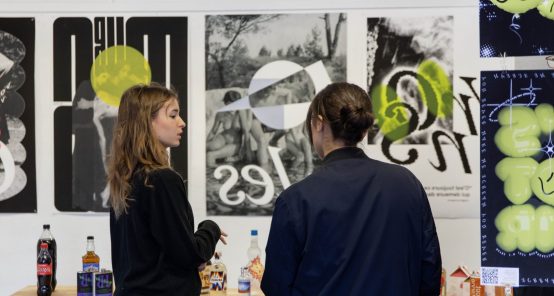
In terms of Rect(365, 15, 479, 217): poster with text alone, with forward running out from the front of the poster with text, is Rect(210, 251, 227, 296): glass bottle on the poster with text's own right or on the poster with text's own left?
on the poster with text's own right

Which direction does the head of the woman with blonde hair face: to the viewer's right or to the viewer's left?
to the viewer's right

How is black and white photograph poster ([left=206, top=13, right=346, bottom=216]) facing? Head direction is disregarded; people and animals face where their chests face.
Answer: toward the camera

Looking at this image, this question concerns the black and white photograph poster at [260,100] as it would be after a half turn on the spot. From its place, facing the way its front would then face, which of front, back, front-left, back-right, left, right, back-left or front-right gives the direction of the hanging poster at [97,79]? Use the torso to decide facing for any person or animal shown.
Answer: left

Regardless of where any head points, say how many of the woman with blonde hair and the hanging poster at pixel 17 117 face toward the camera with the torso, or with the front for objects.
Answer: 1

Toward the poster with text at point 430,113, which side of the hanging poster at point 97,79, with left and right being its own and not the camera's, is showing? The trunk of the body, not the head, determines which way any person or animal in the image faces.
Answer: left

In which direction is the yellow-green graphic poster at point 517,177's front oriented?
toward the camera

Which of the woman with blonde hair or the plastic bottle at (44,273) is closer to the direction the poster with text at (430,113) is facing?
the woman with blonde hair

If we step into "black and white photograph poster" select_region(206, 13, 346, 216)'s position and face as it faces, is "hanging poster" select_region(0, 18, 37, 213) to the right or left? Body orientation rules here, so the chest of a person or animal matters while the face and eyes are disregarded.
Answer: on its right

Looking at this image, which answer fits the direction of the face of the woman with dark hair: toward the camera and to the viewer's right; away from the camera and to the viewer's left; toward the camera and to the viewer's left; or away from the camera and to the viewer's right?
away from the camera and to the viewer's left

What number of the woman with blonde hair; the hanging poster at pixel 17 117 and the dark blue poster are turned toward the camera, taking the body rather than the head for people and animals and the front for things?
2

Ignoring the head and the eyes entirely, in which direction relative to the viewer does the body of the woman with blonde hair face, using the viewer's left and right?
facing away from the viewer and to the right of the viewer

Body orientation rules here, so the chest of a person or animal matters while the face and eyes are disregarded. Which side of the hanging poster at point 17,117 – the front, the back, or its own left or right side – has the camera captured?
front

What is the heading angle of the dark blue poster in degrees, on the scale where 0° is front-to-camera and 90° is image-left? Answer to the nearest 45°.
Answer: approximately 0°
